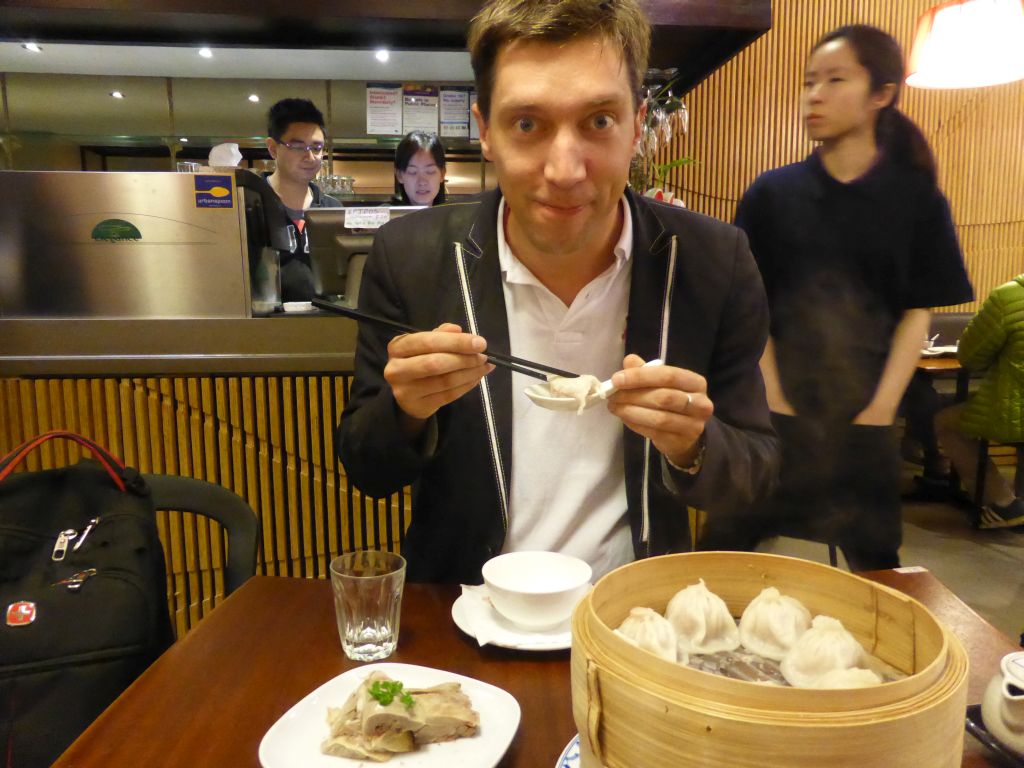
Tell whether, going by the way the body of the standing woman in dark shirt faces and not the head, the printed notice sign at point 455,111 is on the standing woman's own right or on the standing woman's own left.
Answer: on the standing woman's own right

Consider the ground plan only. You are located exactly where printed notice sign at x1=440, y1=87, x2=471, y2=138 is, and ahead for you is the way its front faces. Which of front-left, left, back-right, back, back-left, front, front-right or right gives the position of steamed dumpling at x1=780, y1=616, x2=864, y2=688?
front

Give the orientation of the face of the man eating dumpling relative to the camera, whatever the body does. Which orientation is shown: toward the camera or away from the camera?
toward the camera

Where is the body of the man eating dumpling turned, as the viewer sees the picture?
toward the camera

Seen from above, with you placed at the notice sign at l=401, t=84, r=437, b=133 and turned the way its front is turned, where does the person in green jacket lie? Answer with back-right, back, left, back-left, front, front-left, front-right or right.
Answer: front-left

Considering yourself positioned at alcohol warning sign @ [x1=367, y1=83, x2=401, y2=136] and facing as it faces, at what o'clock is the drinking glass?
The drinking glass is roughly at 12 o'clock from the alcohol warning sign.

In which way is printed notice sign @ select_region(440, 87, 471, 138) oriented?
toward the camera

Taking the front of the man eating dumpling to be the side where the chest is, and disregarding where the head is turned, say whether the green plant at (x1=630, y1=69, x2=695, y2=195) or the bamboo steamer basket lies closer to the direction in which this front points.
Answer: the bamboo steamer basket

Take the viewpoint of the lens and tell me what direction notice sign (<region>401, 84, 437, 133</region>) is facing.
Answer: facing the viewer

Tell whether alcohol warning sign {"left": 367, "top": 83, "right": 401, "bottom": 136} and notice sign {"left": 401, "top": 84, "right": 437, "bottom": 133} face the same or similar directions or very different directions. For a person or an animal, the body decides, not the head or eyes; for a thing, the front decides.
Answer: same or similar directions

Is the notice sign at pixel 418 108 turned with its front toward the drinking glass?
yes

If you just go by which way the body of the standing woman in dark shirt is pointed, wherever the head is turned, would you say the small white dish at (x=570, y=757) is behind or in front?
in front

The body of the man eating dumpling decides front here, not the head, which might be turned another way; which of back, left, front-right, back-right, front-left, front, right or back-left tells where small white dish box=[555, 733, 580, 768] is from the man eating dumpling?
front

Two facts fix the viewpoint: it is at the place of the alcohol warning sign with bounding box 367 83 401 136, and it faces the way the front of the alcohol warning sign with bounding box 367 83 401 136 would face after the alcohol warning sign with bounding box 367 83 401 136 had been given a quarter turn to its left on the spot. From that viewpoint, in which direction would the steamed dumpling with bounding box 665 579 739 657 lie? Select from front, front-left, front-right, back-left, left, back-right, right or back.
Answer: right

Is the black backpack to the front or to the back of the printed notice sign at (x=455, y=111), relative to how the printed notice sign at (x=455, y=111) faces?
to the front
